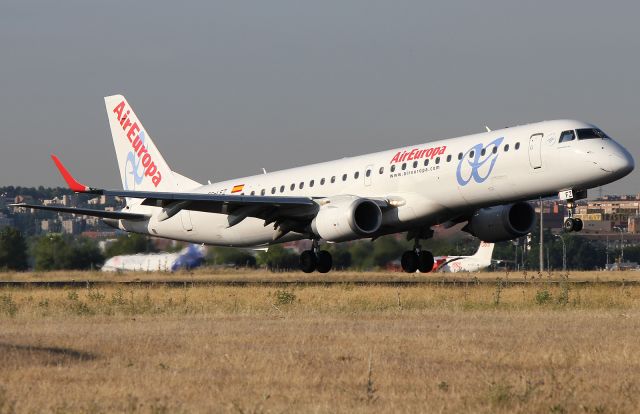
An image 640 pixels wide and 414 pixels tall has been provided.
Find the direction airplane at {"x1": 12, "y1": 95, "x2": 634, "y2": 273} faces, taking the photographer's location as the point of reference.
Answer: facing the viewer and to the right of the viewer

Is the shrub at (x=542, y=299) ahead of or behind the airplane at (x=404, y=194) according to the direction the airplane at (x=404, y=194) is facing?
ahead

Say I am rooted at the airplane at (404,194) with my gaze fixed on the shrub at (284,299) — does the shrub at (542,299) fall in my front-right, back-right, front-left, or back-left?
front-left
